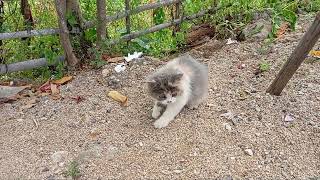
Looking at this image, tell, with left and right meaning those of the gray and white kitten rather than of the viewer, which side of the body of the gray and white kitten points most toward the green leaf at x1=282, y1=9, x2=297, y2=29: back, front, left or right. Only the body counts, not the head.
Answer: back

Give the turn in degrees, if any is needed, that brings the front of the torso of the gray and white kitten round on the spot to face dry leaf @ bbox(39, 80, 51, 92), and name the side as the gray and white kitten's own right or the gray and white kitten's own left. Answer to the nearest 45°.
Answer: approximately 90° to the gray and white kitten's own right

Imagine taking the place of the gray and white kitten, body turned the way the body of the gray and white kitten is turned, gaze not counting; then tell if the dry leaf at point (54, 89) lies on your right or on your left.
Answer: on your right

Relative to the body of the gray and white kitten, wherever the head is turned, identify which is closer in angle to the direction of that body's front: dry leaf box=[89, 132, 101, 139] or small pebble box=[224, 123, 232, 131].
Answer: the dry leaf

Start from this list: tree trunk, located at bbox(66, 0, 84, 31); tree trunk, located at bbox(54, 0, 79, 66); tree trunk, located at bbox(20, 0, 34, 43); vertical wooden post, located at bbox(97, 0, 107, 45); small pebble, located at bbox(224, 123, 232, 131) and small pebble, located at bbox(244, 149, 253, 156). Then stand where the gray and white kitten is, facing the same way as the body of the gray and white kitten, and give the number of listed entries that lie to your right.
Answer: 4

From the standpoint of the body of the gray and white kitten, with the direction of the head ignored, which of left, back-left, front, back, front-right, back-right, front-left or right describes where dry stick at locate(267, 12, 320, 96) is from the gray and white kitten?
back-left

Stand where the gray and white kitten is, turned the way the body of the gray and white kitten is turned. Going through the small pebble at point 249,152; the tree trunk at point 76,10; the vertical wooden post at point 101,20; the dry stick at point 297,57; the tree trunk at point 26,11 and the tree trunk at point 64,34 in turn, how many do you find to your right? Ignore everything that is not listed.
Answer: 4

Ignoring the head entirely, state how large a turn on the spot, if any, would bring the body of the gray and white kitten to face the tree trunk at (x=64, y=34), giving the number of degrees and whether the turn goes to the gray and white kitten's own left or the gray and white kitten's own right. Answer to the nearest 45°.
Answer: approximately 90° to the gray and white kitten's own right

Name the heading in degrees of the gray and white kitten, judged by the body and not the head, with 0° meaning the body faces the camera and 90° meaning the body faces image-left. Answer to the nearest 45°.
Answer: approximately 45°

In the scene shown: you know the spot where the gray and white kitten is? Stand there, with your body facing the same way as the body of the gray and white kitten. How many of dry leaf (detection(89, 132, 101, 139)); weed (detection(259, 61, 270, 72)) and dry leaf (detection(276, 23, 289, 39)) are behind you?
2

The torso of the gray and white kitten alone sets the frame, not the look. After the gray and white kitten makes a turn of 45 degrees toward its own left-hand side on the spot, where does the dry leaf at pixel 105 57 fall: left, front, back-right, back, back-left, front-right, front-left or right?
back-right

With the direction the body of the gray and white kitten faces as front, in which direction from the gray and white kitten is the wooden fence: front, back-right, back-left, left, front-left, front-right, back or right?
right

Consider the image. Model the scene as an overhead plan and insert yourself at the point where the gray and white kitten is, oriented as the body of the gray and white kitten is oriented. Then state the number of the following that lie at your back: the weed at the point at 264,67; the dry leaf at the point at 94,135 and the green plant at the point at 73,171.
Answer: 1

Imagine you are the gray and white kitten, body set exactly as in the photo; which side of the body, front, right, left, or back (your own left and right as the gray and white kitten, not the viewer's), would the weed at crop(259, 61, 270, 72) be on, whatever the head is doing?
back

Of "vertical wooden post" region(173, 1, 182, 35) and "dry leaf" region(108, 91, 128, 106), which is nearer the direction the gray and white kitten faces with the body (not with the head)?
the dry leaf

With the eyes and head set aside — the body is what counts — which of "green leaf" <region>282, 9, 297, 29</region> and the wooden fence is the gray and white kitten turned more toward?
the wooden fence

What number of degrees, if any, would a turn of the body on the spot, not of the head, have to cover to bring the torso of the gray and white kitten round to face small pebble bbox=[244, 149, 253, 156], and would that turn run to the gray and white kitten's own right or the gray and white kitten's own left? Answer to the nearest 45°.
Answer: approximately 90° to the gray and white kitten's own left

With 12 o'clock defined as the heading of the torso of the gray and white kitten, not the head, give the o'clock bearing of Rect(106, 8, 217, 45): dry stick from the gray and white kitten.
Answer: The dry stick is roughly at 4 o'clock from the gray and white kitten.
